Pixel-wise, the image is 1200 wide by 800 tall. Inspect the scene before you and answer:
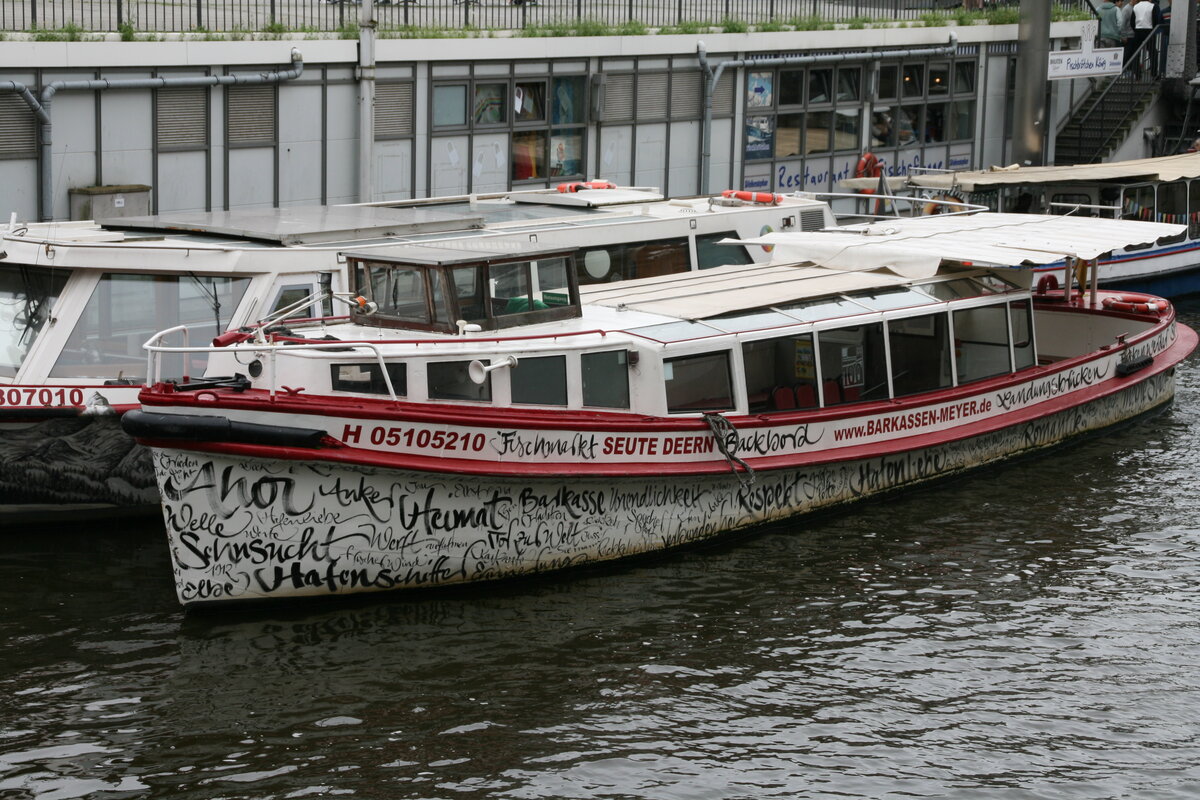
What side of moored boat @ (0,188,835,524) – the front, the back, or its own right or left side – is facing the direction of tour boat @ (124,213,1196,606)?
left

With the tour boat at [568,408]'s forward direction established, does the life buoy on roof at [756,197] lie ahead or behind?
behind

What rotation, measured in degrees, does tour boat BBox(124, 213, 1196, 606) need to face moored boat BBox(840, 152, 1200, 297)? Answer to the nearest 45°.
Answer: approximately 180°

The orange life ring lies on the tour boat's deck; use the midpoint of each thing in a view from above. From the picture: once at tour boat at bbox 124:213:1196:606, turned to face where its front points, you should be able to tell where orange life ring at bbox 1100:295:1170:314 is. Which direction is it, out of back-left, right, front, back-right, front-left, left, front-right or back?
back

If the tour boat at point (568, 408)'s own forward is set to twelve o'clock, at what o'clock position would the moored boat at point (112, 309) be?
The moored boat is roughly at 2 o'clock from the tour boat.

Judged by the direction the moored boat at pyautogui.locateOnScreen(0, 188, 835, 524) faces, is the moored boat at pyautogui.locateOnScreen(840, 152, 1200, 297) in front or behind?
behind
